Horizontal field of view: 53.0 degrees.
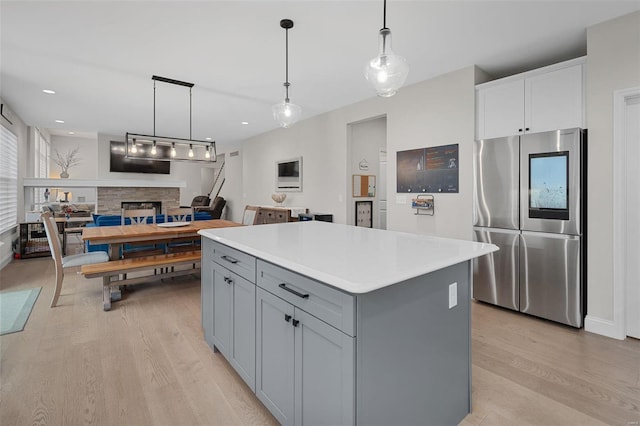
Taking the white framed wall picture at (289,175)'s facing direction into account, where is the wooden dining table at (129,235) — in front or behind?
in front

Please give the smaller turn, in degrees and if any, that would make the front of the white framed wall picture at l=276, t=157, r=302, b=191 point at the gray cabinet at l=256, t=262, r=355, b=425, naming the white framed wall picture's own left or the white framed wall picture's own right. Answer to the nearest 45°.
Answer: approximately 45° to the white framed wall picture's own left

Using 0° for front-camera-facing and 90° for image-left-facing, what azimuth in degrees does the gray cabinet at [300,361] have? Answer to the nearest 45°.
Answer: approximately 45°

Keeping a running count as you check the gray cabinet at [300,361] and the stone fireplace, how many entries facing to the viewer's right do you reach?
0

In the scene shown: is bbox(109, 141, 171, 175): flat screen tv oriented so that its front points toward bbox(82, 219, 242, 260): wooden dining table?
yes

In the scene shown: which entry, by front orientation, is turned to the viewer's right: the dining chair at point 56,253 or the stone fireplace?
the dining chair

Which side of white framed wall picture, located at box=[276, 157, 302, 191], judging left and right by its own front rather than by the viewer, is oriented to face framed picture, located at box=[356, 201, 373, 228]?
left

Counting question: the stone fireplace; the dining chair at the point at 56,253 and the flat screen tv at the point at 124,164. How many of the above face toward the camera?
2

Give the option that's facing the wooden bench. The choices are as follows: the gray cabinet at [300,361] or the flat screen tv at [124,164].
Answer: the flat screen tv

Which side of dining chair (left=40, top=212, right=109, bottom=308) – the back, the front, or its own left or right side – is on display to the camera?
right

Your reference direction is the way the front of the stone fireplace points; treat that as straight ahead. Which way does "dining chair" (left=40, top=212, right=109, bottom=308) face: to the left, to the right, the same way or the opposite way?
to the left
